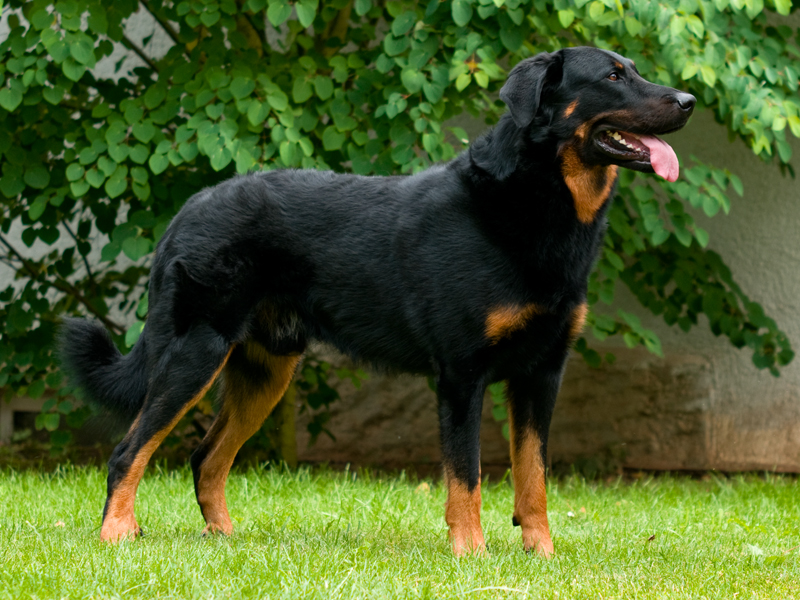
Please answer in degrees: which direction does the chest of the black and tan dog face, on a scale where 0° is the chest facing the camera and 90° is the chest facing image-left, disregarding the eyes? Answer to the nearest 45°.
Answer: approximately 270°

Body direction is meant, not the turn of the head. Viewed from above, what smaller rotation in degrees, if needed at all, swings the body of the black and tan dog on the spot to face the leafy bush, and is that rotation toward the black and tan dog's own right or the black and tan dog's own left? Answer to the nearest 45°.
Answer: approximately 90° to the black and tan dog's own left
